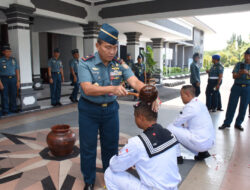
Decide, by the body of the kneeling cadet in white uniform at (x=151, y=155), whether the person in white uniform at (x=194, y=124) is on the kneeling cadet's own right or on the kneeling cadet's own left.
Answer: on the kneeling cadet's own right

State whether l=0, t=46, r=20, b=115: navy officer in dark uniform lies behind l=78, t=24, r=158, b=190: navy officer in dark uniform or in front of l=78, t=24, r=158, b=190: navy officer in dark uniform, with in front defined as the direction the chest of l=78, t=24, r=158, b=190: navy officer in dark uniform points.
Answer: behind

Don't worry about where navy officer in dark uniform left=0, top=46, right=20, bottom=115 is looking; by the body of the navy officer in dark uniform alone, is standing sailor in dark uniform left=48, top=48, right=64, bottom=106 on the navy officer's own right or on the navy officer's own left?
on the navy officer's own left

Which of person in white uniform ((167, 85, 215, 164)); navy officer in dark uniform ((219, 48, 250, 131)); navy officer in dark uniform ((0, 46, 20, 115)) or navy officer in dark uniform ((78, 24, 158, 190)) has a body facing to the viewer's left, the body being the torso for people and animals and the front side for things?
the person in white uniform

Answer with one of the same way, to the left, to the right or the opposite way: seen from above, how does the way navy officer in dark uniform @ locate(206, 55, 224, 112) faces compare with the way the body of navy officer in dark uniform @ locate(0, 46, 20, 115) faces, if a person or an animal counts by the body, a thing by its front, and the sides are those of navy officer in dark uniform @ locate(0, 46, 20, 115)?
to the right

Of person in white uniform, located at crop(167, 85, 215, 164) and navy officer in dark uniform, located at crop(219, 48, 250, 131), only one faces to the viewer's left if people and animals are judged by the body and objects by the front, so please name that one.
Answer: the person in white uniform

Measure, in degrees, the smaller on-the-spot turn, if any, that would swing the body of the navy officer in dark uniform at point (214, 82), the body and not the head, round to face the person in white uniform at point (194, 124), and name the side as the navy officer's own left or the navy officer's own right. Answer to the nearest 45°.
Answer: approximately 45° to the navy officer's own left

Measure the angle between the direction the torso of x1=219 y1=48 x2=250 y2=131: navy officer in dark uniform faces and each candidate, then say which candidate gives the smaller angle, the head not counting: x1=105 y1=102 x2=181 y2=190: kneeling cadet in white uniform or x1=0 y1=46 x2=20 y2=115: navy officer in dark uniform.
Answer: the kneeling cadet in white uniform
